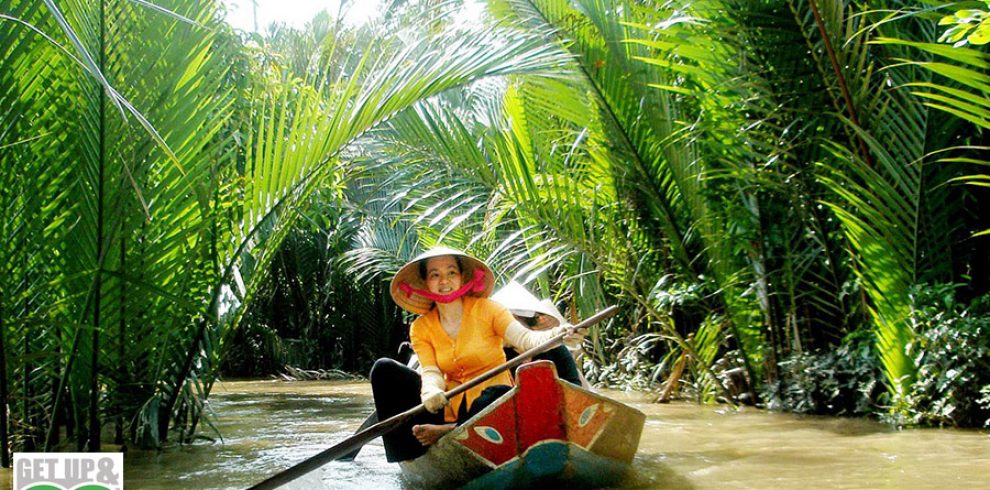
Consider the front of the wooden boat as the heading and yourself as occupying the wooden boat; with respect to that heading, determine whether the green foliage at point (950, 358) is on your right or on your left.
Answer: on your left

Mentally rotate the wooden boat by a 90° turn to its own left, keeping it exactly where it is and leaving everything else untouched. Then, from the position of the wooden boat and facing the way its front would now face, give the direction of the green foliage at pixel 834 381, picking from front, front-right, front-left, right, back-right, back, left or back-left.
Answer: front-left

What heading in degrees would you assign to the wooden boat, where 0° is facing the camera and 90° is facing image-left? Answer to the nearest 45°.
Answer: approximately 0°
